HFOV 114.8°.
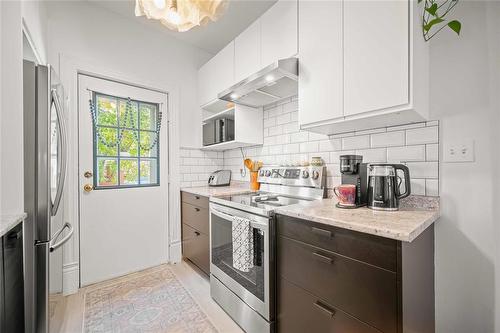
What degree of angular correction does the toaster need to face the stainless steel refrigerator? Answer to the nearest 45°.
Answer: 0° — it already faces it

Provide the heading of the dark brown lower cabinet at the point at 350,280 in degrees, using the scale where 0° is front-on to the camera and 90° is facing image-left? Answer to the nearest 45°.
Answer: approximately 45°

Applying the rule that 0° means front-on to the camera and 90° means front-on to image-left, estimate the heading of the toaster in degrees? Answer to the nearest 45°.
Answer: approximately 45°

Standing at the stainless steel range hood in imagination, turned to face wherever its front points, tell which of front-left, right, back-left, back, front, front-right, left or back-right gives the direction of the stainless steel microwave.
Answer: right

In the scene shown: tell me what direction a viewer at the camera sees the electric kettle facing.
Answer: facing to the left of the viewer

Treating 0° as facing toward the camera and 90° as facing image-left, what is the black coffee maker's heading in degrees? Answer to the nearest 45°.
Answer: approximately 45°

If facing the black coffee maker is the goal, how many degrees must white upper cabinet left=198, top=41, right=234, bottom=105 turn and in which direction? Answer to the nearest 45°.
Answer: approximately 90° to its left
